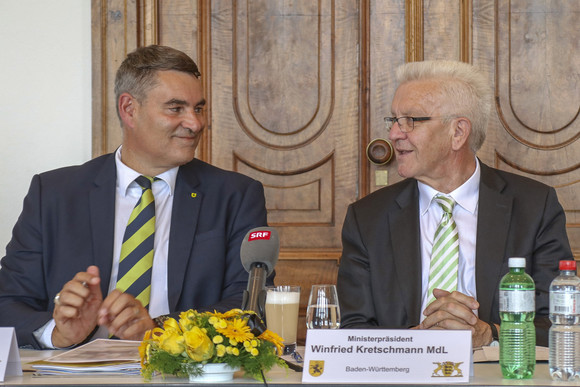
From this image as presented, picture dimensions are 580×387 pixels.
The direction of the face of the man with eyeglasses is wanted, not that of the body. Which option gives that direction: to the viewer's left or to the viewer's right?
to the viewer's left

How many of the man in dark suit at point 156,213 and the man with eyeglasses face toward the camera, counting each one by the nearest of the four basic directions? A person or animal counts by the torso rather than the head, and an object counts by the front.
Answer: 2
